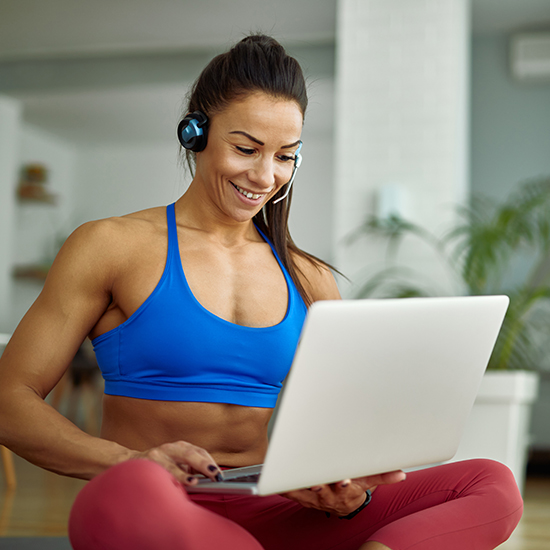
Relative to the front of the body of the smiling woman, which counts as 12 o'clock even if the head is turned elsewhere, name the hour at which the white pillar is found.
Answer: The white pillar is roughly at 8 o'clock from the smiling woman.

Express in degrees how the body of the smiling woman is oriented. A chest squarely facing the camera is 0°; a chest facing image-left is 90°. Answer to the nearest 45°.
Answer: approximately 315°

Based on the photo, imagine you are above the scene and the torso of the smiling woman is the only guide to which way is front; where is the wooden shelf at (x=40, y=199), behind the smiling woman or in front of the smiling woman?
behind

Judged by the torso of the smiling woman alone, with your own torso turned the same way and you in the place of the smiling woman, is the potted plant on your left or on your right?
on your left

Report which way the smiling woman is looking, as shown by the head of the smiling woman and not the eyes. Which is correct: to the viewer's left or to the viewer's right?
to the viewer's right
